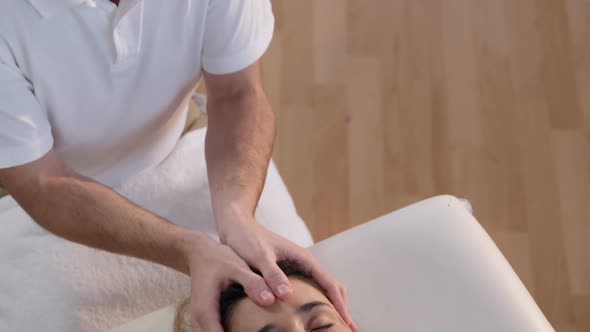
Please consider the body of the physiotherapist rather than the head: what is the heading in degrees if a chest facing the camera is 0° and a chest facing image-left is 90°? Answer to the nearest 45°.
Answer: approximately 315°

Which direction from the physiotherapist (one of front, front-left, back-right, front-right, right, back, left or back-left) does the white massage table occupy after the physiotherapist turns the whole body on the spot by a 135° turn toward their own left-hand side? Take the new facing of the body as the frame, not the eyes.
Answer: right
